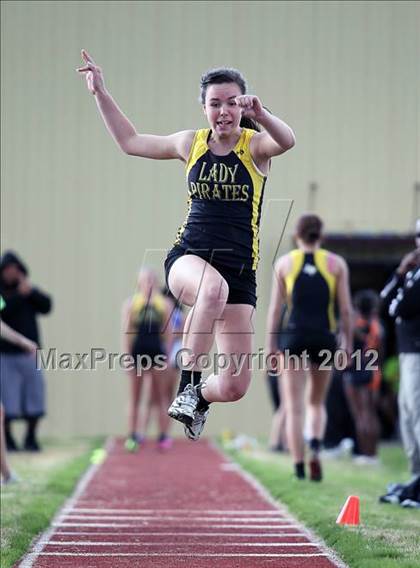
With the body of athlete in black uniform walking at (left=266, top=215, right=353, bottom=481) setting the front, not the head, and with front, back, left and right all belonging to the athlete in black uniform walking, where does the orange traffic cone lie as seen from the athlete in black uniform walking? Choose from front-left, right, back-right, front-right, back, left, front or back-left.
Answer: back

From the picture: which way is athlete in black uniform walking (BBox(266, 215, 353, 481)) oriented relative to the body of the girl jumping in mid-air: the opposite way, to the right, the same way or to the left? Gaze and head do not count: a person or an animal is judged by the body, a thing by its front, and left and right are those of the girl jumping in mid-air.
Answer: the opposite way

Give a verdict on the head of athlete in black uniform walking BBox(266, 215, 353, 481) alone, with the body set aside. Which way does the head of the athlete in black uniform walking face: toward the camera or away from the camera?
away from the camera

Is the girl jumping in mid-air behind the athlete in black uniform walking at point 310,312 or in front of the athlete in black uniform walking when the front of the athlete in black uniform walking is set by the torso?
behind

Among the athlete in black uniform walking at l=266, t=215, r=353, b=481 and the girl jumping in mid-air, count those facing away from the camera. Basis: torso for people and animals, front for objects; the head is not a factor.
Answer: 1

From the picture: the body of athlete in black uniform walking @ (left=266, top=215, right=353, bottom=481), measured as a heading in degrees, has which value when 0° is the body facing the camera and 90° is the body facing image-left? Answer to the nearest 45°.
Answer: approximately 180°

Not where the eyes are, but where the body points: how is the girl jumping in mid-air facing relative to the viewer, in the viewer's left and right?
facing the viewer
